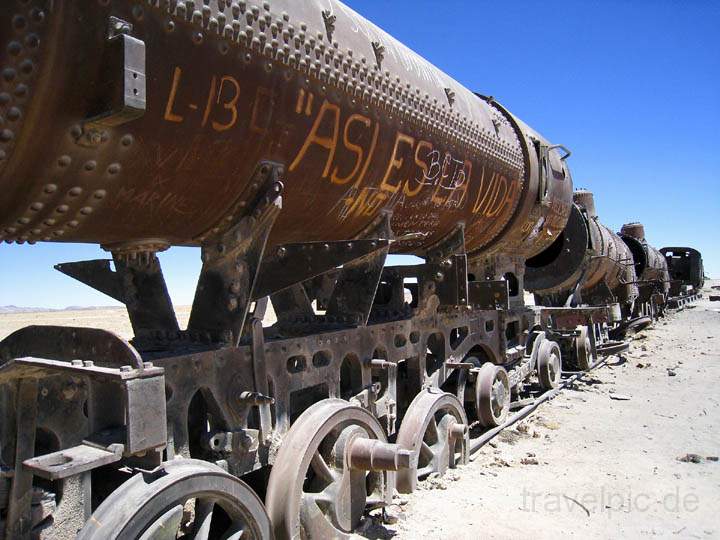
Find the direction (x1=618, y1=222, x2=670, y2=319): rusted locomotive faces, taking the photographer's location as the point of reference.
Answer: facing the viewer and to the left of the viewer

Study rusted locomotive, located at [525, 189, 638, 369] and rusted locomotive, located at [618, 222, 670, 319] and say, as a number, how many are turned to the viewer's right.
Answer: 0

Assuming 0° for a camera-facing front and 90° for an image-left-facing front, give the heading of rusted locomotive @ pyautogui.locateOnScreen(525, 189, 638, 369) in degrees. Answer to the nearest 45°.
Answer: approximately 45°

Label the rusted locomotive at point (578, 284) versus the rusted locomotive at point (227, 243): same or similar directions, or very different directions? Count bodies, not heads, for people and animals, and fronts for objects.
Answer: very different directions

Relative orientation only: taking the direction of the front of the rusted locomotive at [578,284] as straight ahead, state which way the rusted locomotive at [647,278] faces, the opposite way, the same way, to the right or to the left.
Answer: the same way

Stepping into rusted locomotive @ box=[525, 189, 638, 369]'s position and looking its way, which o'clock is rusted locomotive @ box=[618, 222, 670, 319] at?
rusted locomotive @ box=[618, 222, 670, 319] is roughly at 5 o'clock from rusted locomotive @ box=[525, 189, 638, 369].

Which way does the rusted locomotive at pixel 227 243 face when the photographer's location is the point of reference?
facing away from the viewer and to the right of the viewer
